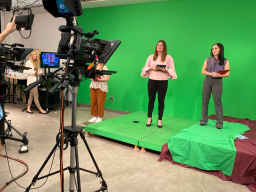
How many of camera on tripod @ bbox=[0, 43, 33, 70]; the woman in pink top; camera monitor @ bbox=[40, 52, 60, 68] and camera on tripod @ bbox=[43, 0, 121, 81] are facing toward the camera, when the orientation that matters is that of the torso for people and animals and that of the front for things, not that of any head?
2

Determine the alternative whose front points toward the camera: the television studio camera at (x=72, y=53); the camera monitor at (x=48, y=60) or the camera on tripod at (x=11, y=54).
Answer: the camera monitor

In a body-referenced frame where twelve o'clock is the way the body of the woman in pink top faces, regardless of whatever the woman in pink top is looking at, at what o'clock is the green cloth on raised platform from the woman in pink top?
The green cloth on raised platform is roughly at 11 o'clock from the woman in pink top.

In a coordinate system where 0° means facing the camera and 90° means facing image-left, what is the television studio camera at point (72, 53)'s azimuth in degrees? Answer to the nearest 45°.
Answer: approximately 225°

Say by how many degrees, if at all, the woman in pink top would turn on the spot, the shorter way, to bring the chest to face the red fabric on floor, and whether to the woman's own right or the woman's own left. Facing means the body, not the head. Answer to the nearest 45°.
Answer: approximately 45° to the woman's own left

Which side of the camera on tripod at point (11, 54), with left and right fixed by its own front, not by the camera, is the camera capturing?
right

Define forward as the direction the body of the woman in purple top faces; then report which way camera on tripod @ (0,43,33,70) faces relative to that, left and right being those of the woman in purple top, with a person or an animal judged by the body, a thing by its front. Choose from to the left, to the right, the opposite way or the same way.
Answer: the opposite way

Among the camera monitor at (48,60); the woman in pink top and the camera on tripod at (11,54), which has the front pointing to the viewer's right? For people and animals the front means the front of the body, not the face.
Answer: the camera on tripod

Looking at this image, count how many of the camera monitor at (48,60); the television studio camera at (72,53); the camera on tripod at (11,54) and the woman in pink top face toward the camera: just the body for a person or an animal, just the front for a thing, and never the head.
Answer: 2
